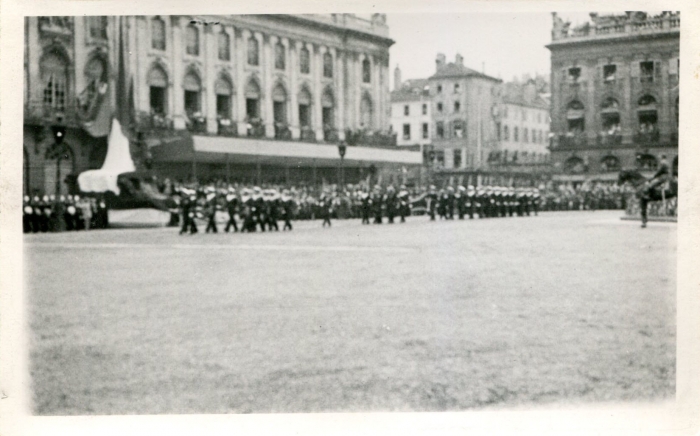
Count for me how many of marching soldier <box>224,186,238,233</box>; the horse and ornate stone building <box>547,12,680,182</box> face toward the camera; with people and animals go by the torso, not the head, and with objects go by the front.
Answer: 1

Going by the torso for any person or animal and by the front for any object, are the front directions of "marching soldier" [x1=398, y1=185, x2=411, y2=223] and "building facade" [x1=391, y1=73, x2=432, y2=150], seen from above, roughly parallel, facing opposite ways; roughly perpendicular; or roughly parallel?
roughly perpendicular

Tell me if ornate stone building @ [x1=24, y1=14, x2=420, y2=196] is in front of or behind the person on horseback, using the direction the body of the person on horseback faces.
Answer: in front

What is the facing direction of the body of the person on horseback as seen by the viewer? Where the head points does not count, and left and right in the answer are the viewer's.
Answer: facing to the left of the viewer

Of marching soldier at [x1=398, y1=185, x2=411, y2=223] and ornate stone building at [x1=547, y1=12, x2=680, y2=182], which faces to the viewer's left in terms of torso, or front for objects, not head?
the marching soldier

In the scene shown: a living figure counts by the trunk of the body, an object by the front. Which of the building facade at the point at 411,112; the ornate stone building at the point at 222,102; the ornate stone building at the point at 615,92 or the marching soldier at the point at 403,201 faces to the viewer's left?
the marching soldier

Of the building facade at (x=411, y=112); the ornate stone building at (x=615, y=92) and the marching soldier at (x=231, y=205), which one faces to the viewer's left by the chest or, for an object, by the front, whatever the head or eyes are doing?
the marching soldier

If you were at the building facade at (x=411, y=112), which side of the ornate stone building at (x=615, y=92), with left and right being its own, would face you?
right

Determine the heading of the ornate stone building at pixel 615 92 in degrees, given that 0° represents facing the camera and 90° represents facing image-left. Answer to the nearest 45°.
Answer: approximately 0°

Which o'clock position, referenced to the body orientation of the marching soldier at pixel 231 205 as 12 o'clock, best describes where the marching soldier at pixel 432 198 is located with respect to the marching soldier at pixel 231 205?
the marching soldier at pixel 432 198 is roughly at 5 o'clock from the marching soldier at pixel 231 205.

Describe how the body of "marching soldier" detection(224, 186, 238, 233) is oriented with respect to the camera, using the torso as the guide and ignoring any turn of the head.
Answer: to the viewer's left

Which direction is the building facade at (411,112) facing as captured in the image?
toward the camera

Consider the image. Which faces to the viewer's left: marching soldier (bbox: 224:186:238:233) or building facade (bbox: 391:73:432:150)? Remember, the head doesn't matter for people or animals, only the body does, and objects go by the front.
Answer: the marching soldier

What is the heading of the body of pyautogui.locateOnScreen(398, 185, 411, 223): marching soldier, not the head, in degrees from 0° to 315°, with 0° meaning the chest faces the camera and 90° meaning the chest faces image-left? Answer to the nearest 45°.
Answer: approximately 90°

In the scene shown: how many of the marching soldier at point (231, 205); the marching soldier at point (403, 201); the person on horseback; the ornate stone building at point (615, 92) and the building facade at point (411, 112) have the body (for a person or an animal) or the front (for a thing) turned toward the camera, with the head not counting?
2

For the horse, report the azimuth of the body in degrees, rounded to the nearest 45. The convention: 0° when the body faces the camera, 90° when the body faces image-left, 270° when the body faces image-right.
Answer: approximately 90°

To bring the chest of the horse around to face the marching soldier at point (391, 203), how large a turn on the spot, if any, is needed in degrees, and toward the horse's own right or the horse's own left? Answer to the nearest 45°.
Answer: approximately 45° to the horse's own right

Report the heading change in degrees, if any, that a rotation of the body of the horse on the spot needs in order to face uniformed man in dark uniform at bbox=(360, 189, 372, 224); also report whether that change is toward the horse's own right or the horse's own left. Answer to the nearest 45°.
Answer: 0° — it already faces them
